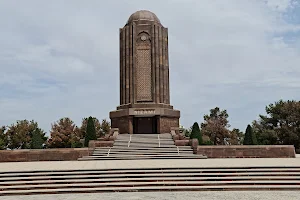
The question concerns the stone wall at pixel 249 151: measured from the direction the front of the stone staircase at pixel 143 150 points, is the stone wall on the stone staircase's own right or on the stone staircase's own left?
on the stone staircase's own left

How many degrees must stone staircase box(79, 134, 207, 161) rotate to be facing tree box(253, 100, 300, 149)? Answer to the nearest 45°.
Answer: approximately 135° to its left

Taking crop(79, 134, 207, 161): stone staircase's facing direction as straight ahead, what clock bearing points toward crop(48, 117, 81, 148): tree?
The tree is roughly at 5 o'clock from the stone staircase.

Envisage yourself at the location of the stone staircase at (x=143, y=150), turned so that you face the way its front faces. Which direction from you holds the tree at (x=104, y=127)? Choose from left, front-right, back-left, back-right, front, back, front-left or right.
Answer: back

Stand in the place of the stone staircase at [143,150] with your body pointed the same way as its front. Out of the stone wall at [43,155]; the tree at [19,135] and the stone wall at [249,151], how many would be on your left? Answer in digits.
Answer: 1

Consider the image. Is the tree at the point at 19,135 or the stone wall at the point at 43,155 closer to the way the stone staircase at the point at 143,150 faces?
the stone wall

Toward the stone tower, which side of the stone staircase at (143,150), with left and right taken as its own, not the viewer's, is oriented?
back

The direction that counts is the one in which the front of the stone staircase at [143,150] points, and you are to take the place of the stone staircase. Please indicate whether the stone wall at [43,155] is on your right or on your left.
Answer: on your right

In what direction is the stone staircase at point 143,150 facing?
toward the camera

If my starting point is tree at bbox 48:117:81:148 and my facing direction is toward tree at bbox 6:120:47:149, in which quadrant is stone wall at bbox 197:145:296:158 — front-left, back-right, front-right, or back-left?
back-left

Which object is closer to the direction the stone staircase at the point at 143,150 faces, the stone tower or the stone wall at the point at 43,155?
the stone wall
